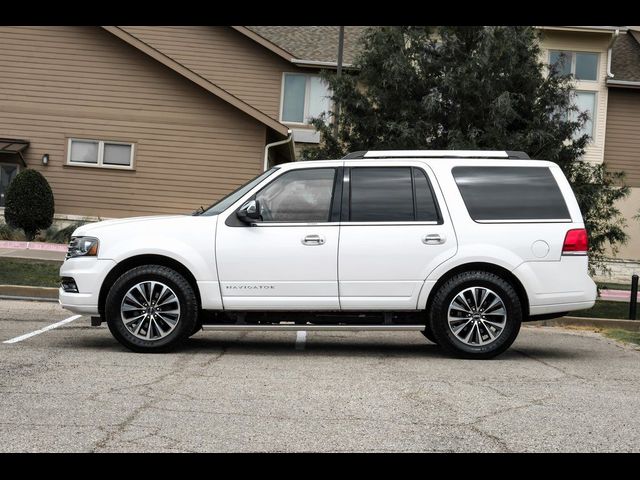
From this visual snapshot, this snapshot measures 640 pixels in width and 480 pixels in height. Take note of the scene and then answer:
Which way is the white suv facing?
to the viewer's left

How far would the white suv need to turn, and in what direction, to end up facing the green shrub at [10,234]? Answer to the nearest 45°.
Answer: approximately 45° to its right

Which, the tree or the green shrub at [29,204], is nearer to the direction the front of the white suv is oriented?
the green shrub

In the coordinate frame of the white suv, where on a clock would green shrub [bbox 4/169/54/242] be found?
The green shrub is roughly at 2 o'clock from the white suv.
